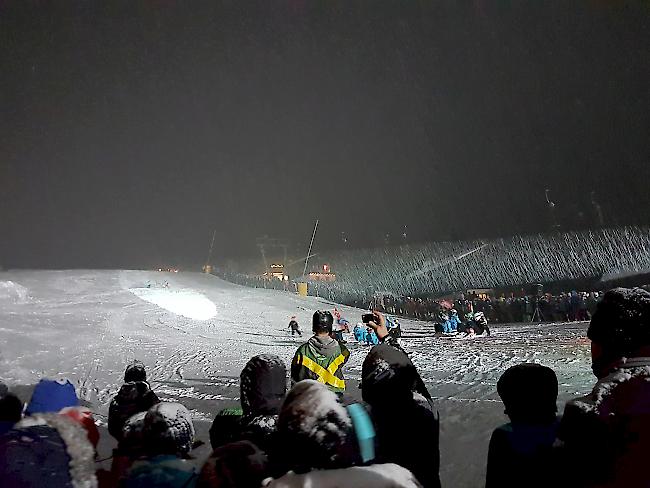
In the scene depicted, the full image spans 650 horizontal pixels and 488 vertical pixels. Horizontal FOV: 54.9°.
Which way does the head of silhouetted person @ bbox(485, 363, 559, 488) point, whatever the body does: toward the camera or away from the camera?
away from the camera

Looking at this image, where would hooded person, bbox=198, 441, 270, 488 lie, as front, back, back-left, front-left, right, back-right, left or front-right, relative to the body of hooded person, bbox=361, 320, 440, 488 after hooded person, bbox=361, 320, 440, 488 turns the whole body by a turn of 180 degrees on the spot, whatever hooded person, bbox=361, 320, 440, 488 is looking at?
right

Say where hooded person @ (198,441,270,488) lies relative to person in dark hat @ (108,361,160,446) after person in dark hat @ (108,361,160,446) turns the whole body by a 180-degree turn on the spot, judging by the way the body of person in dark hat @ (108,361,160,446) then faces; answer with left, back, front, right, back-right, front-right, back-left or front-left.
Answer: front

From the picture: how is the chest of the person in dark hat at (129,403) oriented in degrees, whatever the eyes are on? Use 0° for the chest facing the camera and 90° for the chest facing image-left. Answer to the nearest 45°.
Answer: approximately 180°

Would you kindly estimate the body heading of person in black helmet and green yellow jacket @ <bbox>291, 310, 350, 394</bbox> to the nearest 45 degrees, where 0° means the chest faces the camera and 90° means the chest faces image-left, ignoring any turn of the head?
approximately 180°

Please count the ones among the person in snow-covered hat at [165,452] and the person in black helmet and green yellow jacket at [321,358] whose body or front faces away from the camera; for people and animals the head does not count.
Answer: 2

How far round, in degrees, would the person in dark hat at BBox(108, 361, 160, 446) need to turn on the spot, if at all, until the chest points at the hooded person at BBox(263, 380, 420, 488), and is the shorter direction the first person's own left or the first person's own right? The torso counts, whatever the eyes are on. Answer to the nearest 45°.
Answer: approximately 180°

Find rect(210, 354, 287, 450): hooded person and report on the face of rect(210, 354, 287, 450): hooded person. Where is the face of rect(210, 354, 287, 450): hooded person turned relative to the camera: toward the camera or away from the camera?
away from the camera

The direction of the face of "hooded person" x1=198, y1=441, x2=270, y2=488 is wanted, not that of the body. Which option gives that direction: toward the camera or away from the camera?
away from the camera

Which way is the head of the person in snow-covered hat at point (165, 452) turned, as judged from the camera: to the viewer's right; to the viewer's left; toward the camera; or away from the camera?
away from the camera

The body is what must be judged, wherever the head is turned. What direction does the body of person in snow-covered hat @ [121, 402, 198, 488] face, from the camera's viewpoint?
away from the camera
